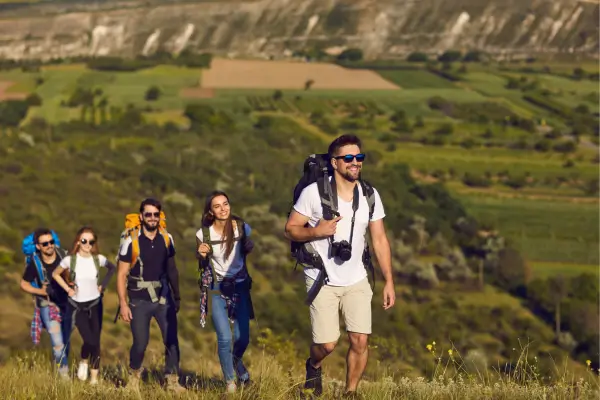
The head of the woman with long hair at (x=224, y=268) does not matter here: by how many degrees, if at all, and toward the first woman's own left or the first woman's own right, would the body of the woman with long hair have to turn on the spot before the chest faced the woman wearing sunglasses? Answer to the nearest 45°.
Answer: approximately 135° to the first woman's own right

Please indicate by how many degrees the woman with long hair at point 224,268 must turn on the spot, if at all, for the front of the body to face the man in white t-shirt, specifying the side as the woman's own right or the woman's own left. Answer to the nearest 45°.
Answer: approximately 45° to the woman's own left

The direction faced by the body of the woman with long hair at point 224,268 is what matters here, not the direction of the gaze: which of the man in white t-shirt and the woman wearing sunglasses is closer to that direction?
the man in white t-shirt

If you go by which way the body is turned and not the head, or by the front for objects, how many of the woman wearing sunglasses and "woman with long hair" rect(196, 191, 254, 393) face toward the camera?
2

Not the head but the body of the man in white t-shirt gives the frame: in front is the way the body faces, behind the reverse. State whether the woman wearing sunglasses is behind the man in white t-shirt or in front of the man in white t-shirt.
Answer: behind

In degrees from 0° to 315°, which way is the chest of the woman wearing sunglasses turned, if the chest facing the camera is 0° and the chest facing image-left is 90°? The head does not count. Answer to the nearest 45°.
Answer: approximately 0°
